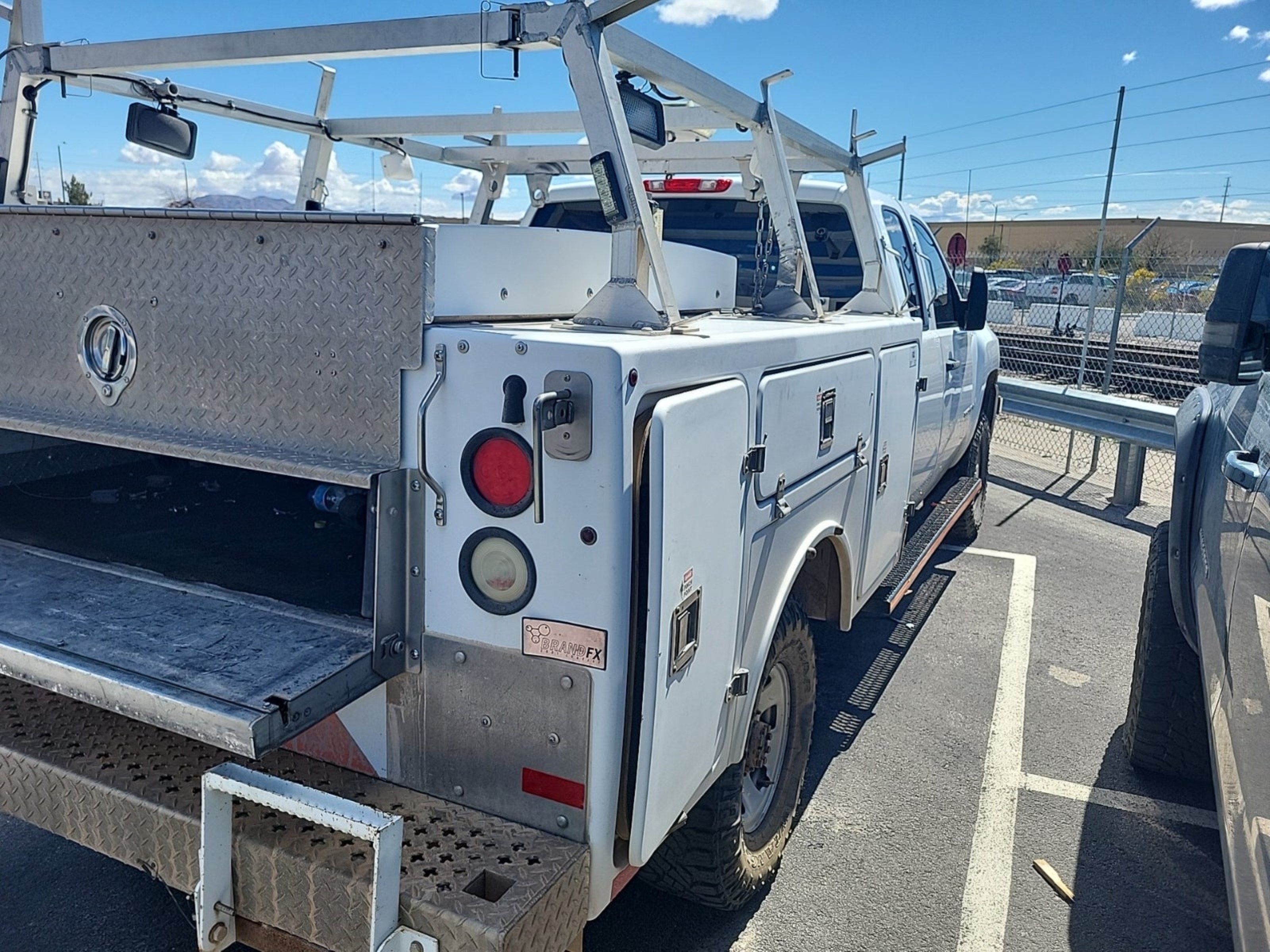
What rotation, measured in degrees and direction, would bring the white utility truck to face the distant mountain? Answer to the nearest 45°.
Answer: approximately 45° to its left

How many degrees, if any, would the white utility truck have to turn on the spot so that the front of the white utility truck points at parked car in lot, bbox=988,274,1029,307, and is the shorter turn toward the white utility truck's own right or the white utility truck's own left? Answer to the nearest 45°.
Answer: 0° — it already faces it

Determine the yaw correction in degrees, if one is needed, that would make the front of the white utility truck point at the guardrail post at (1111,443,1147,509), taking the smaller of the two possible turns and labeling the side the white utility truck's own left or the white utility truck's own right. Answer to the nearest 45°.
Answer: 0° — it already faces it

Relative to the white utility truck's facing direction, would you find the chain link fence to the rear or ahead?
ahead

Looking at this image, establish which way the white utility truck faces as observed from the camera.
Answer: facing away from the viewer and to the right of the viewer

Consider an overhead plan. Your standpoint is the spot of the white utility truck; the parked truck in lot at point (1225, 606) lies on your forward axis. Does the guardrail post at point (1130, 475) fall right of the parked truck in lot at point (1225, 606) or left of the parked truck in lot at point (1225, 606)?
left

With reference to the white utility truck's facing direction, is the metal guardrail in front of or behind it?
in front
